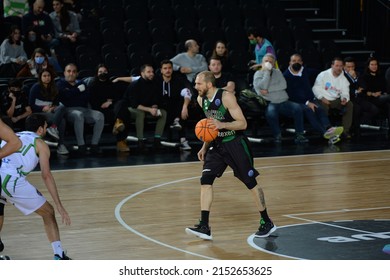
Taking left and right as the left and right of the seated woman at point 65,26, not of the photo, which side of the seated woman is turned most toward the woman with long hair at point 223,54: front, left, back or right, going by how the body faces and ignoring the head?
left

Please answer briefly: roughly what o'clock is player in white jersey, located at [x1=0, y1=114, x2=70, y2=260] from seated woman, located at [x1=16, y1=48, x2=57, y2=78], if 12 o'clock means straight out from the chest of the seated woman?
The player in white jersey is roughly at 12 o'clock from the seated woman.

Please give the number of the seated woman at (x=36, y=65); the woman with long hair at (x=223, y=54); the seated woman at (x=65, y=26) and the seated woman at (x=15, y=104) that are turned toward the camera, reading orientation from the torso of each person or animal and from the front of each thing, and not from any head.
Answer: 4

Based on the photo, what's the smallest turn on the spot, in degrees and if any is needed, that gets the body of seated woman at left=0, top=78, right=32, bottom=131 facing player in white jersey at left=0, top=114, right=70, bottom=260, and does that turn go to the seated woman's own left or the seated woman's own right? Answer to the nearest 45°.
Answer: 0° — they already face them

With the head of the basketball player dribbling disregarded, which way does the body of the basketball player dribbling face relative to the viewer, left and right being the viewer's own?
facing the viewer and to the left of the viewer

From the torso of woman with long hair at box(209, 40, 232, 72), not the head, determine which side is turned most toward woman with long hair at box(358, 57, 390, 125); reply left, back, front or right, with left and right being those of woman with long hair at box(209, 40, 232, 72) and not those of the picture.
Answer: left

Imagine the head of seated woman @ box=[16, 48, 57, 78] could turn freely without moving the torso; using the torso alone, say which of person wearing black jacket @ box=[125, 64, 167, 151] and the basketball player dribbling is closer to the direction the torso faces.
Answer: the basketball player dribbling

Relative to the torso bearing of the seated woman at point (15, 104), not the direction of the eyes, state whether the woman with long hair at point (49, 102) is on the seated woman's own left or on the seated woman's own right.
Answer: on the seated woman's own left

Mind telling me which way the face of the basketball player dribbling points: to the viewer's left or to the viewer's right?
to the viewer's left

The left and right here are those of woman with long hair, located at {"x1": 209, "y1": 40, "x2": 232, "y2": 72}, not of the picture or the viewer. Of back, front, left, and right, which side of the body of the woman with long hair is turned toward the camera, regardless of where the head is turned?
front

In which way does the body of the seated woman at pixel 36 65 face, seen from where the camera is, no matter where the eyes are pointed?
toward the camera

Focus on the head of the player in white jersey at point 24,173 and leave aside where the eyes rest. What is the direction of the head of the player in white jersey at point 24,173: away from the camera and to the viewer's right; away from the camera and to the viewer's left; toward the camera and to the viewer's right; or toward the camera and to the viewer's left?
away from the camera and to the viewer's right

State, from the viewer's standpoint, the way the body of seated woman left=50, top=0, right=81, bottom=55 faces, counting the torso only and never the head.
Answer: toward the camera
